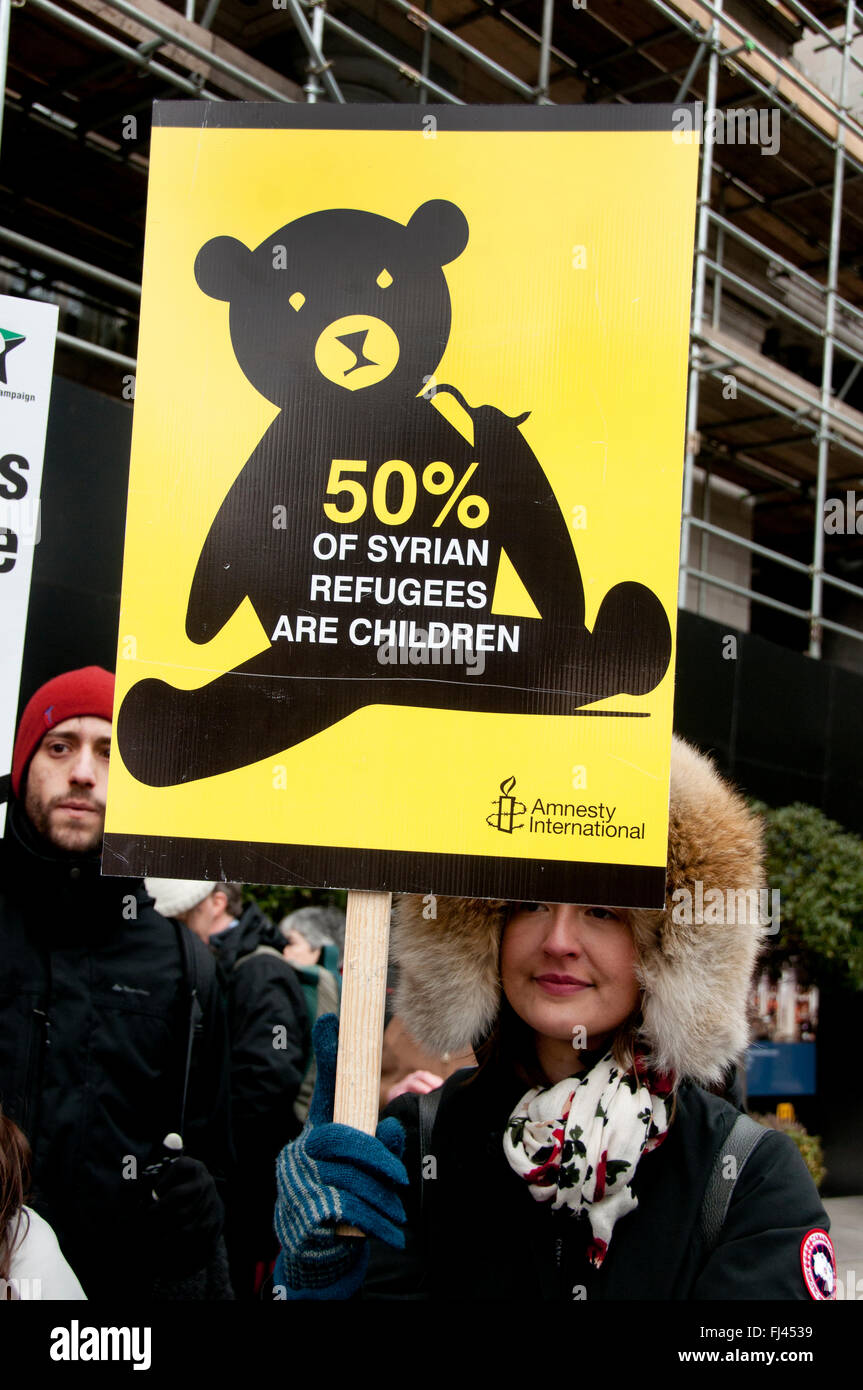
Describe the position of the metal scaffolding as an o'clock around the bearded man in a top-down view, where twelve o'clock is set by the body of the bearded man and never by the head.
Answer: The metal scaffolding is roughly at 7 o'clock from the bearded man.

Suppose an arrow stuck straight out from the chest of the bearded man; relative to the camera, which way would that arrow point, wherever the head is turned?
toward the camera

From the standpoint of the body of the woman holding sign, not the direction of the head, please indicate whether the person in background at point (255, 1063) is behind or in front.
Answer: behind

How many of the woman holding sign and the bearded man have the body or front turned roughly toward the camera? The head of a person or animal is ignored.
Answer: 2

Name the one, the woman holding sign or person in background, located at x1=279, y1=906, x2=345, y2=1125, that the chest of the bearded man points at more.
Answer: the woman holding sign

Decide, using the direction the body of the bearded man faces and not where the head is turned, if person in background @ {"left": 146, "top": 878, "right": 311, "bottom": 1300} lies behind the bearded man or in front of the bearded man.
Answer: behind

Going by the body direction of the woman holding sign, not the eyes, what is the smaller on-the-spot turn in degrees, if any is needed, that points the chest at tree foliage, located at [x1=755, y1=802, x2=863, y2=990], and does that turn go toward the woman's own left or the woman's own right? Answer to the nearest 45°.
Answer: approximately 180°

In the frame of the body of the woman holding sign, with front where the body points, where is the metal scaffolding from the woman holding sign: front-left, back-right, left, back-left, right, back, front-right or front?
back

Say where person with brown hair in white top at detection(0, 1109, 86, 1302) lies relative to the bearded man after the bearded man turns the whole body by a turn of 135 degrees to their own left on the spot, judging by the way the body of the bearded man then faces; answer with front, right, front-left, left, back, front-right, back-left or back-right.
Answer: back-right

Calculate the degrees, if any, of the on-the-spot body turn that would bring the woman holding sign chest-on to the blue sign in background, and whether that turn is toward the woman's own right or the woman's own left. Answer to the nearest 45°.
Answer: approximately 180°
